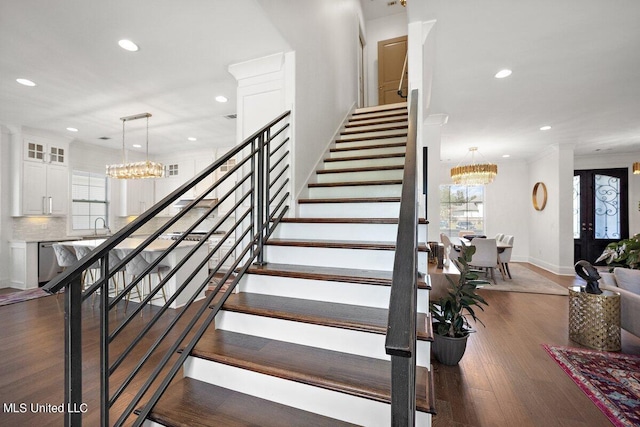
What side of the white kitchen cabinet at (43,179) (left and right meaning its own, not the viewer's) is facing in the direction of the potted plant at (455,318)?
front

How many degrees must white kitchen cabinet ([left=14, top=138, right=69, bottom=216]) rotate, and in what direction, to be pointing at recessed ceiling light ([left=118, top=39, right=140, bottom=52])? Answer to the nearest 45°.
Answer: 0° — it already faces it

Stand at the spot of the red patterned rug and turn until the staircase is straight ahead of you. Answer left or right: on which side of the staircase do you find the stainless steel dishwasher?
right

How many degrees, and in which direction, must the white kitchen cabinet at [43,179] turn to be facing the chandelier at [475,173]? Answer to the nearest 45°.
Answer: approximately 45° to its left

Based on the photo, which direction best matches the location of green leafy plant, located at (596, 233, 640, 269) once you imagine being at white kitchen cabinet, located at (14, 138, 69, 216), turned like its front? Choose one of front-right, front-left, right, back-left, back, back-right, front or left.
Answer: front-left

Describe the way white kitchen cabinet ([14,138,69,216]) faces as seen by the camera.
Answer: facing the viewer

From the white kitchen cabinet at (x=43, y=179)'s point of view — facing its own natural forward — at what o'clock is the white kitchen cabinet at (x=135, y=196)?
the white kitchen cabinet at (x=135, y=196) is roughly at 8 o'clock from the white kitchen cabinet at (x=43, y=179).

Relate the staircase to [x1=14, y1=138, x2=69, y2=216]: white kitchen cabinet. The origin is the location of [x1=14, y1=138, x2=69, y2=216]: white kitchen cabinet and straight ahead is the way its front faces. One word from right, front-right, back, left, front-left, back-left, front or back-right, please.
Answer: front

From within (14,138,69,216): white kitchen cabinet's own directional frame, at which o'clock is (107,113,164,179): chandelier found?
The chandelier is roughly at 11 o'clock from the white kitchen cabinet.

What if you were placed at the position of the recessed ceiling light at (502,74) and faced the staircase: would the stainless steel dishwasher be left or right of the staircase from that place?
right

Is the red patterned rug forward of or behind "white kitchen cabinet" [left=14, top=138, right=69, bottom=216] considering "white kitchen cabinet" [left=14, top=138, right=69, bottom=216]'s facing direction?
forward

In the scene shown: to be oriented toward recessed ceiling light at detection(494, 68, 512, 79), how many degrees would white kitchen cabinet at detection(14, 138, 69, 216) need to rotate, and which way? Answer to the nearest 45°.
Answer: approximately 45° to its left

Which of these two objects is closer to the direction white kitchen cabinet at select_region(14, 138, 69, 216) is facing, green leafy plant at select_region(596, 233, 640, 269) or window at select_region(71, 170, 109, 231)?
the green leafy plant
